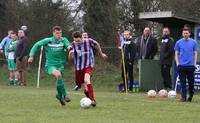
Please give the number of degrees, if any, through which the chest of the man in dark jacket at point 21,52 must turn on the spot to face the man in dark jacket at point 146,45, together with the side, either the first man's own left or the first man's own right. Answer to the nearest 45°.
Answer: approximately 90° to the first man's own left

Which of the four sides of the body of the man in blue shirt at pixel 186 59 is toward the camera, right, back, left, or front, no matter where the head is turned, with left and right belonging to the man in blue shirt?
front

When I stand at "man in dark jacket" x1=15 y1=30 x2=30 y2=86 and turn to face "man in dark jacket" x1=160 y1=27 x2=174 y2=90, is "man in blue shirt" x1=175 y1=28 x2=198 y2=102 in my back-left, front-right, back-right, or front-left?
front-right

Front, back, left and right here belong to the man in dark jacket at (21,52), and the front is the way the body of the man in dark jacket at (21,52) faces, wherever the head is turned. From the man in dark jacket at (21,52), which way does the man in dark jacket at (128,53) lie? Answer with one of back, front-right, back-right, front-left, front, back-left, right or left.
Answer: left

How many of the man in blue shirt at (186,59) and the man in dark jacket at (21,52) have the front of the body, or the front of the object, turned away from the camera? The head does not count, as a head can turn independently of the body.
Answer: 0

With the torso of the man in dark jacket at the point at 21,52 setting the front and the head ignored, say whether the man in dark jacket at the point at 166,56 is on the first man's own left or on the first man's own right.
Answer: on the first man's own left
